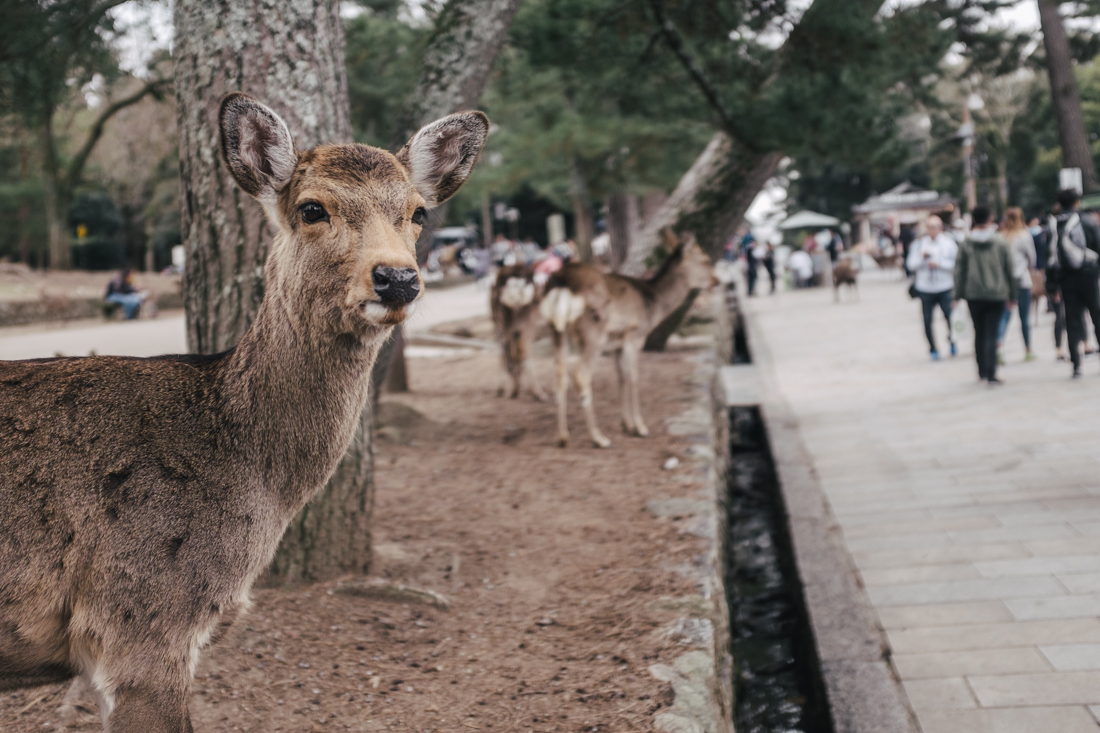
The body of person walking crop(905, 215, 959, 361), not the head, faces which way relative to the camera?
toward the camera

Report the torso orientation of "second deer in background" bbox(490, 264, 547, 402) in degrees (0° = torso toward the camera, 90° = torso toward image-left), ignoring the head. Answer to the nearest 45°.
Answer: approximately 180°

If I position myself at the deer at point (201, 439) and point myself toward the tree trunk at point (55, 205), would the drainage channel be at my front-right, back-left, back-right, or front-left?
front-right

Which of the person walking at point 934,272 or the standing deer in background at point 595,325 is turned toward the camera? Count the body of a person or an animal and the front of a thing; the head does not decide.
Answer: the person walking

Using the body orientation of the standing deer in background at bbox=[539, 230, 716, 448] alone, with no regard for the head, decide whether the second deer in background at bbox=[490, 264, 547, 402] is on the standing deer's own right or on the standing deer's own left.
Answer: on the standing deer's own left

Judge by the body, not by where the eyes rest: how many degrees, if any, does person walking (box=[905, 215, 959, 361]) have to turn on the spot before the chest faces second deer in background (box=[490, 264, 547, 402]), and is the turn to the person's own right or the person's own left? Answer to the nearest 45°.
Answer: approximately 45° to the person's own right

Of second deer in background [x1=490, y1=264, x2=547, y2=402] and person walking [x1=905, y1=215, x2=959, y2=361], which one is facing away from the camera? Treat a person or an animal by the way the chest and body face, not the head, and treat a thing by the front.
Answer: the second deer in background

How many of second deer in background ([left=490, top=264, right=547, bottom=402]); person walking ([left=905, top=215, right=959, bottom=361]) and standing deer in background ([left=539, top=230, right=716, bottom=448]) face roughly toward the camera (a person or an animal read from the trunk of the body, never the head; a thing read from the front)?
1

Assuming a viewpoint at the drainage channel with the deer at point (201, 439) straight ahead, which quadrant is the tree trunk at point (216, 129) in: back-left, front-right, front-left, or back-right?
front-right

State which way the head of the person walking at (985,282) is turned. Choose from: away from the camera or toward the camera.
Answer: away from the camera
